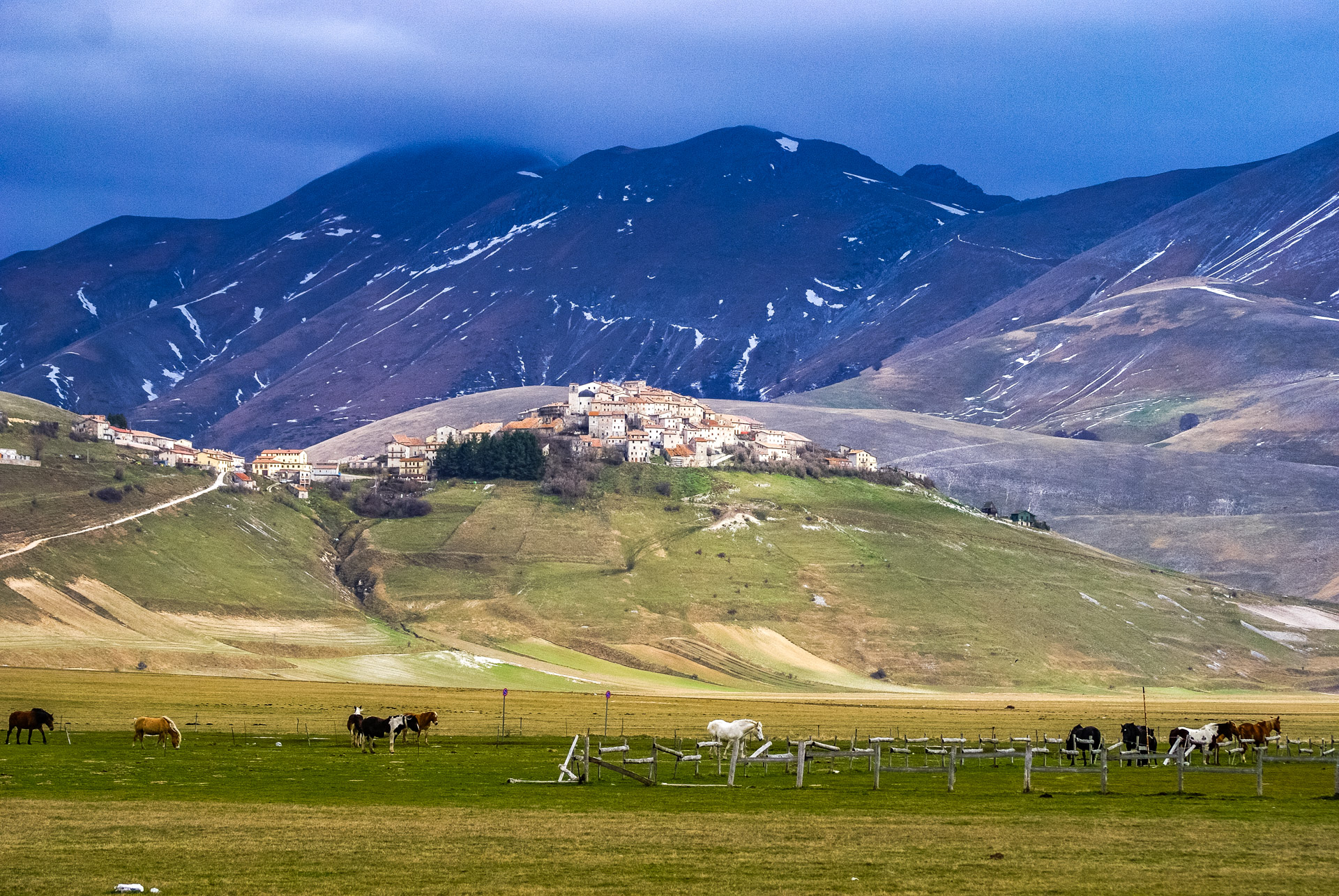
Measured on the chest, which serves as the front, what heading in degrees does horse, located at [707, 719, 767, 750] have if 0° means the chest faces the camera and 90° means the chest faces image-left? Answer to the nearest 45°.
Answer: approximately 270°

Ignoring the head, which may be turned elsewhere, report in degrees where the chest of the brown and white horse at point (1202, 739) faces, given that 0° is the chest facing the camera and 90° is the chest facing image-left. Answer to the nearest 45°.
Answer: approximately 270°

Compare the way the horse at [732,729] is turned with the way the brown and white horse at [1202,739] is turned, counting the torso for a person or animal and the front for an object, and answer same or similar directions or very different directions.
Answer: same or similar directions
